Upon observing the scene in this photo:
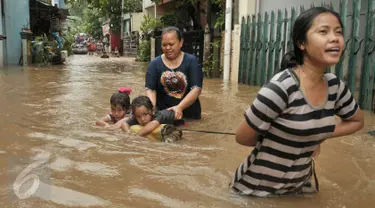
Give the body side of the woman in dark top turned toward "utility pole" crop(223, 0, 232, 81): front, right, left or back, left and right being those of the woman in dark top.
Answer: back

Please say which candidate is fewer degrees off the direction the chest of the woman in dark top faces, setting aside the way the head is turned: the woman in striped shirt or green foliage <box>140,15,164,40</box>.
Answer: the woman in striped shirt

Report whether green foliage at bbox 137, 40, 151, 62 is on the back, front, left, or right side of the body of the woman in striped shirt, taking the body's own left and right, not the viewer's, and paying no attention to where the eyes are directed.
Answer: back

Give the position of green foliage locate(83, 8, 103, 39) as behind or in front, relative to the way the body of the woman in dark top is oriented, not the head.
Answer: behind

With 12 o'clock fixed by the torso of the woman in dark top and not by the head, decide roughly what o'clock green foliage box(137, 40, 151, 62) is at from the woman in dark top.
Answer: The green foliage is roughly at 6 o'clock from the woman in dark top.

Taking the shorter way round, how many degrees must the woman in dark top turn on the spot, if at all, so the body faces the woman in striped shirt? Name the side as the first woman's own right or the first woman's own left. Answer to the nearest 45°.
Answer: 0° — they already face them

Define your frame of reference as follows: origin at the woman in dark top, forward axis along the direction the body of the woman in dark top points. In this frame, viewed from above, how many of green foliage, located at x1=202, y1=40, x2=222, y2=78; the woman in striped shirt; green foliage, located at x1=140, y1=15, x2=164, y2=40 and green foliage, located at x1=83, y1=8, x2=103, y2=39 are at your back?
3

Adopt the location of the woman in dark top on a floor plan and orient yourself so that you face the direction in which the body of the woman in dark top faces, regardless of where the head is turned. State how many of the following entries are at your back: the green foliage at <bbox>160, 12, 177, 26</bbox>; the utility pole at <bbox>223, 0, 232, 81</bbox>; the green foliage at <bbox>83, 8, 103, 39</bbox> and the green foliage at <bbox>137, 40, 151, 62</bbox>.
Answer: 4

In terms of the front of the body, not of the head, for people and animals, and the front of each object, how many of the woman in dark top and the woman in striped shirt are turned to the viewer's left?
0

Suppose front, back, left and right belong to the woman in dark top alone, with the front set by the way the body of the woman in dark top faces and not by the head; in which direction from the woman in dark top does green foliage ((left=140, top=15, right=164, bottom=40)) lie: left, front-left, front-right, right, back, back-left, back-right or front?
back

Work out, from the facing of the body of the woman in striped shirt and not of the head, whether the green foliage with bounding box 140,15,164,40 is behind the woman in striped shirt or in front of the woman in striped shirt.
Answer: behind

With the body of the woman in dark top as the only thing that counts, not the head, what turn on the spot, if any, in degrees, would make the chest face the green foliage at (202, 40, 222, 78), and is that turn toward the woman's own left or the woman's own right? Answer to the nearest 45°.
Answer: approximately 180°
